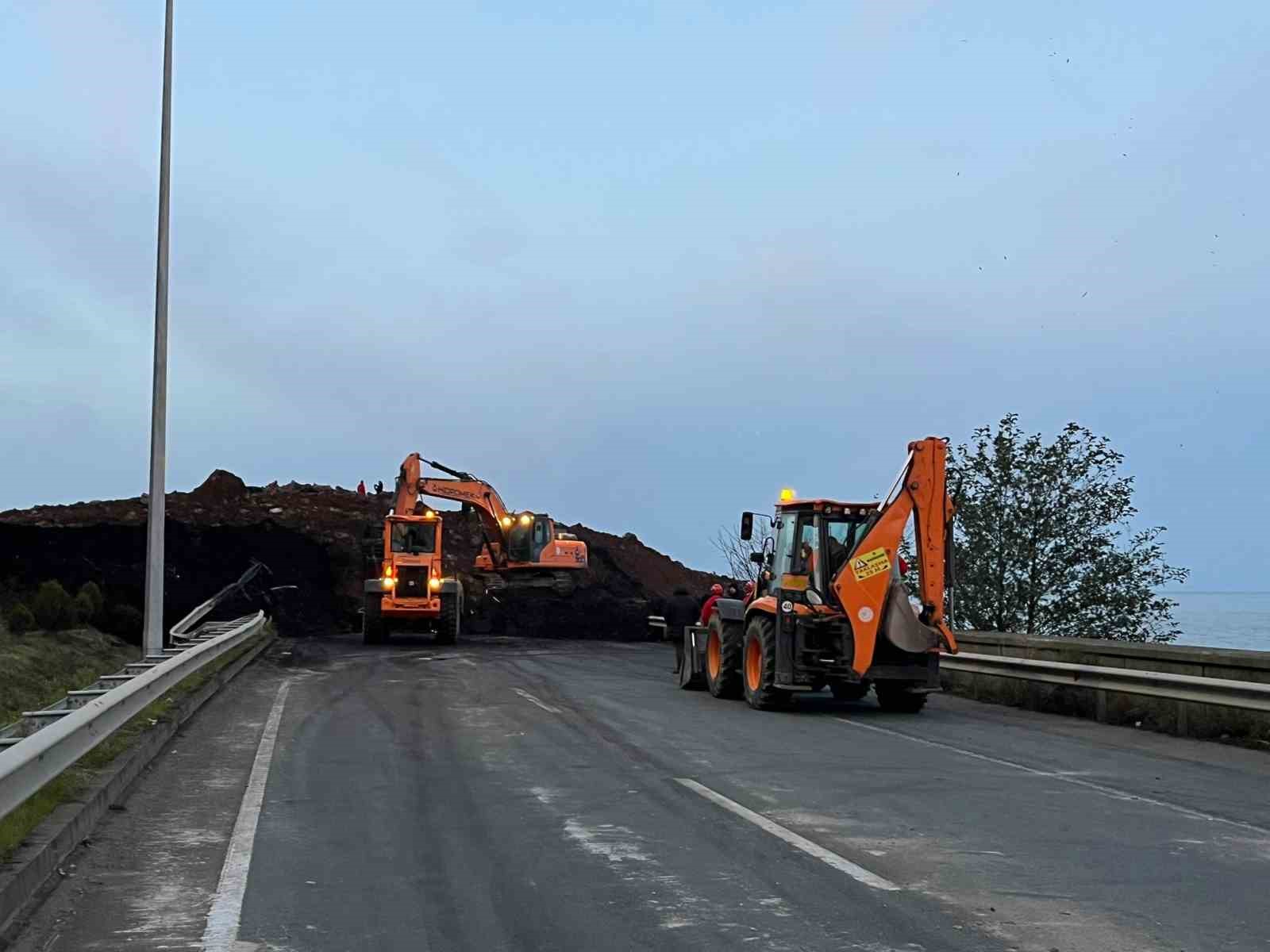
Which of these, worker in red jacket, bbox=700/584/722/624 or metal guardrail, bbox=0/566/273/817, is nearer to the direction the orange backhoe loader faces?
the worker in red jacket

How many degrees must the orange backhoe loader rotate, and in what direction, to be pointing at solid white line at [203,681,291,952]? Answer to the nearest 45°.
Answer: approximately 135° to its left

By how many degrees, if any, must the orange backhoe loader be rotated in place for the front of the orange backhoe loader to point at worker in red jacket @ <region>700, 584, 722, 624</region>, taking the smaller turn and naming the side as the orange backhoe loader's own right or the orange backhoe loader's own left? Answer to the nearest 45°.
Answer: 0° — it already faces them

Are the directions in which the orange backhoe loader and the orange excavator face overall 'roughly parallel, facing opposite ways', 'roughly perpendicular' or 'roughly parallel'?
roughly perpendicular

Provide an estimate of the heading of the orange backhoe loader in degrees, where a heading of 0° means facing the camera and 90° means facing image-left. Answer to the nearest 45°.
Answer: approximately 135°

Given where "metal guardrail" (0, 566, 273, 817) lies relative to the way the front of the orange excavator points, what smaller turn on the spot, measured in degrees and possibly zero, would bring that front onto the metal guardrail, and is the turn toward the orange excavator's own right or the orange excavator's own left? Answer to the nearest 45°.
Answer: approximately 45° to the orange excavator's own left

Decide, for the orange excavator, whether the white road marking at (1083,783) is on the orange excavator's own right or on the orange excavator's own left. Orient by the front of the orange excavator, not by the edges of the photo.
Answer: on the orange excavator's own left

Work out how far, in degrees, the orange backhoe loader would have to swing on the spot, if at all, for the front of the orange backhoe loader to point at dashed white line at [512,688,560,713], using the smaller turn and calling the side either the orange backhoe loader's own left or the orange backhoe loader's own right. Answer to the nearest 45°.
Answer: approximately 45° to the orange backhoe loader's own left

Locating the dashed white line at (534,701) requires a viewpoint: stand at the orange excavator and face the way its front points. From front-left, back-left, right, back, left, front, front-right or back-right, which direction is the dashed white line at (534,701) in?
front-left

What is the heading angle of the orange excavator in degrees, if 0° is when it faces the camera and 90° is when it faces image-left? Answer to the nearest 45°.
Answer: approximately 45°
